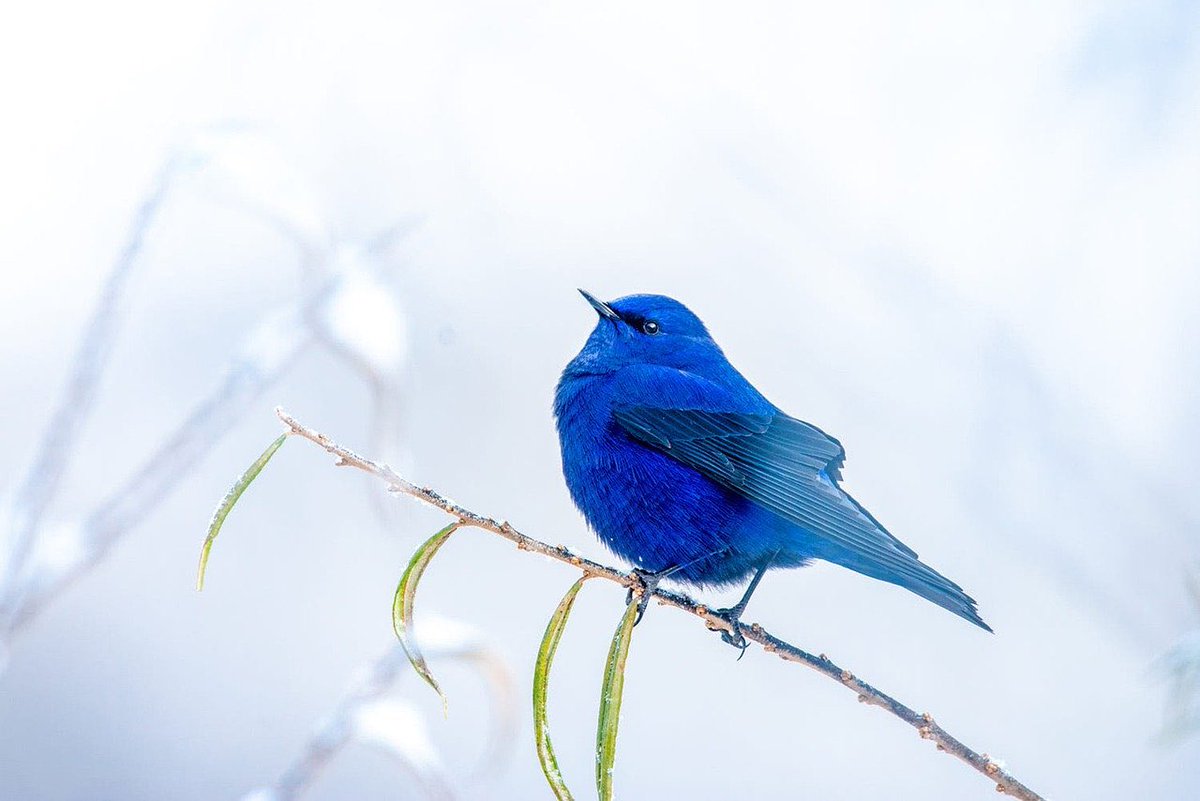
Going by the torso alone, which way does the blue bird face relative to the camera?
to the viewer's left
